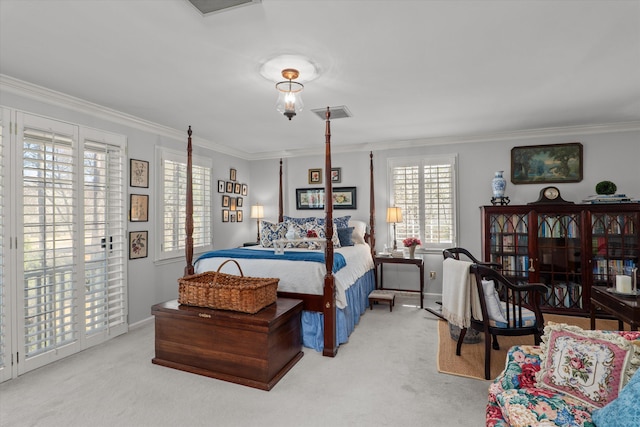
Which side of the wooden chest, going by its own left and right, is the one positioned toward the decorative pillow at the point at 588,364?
left

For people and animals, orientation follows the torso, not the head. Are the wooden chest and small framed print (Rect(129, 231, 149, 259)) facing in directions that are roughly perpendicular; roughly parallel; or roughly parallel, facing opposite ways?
roughly perpendicular

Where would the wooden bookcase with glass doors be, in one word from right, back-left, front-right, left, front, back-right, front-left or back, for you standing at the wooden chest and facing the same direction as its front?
back-left

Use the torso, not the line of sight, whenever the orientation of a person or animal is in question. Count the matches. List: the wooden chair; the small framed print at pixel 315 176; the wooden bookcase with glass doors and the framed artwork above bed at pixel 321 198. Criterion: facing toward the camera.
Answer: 3

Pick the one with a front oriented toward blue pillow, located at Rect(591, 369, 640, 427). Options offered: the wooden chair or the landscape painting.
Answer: the landscape painting

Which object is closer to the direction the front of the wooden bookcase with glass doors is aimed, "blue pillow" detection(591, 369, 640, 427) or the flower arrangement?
the blue pillow

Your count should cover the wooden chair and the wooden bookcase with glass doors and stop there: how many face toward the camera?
1

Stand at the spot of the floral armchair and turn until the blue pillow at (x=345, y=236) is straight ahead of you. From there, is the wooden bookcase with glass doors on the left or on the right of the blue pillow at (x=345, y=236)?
right

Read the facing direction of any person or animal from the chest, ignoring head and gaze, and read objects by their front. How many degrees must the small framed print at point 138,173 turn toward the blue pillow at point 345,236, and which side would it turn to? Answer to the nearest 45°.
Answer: approximately 45° to its left

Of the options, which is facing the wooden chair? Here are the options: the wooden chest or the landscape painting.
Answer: the landscape painting
